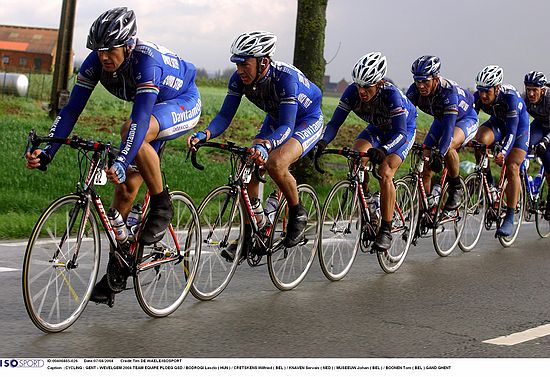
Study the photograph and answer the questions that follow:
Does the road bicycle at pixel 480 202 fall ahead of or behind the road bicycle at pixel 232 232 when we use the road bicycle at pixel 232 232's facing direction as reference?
behind

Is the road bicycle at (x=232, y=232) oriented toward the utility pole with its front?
no

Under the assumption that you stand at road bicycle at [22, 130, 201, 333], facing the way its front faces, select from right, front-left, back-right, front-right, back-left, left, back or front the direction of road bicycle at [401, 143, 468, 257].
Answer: back

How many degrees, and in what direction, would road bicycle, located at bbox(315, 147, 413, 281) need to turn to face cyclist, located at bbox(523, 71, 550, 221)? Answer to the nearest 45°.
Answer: approximately 180°

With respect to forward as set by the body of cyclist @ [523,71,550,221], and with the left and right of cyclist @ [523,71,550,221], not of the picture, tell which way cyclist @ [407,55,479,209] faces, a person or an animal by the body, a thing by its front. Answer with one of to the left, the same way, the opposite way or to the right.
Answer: the same way

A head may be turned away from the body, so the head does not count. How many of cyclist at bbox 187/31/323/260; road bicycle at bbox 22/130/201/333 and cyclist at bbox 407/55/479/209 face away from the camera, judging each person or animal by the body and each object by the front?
0

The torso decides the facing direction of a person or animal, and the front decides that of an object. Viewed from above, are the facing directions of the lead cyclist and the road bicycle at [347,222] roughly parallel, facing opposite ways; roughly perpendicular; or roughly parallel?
roughly parallel

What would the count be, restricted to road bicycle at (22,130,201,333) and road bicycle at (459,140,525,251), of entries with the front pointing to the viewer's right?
0

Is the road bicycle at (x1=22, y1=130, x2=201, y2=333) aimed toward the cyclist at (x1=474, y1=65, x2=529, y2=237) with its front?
no

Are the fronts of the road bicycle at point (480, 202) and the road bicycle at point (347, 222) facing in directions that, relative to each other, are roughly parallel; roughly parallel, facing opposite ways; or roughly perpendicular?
roughly parallel

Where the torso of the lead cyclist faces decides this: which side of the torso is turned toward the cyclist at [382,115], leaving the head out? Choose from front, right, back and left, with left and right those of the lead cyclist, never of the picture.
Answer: back

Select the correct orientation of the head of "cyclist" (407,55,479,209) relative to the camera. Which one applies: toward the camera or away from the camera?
toward the camera

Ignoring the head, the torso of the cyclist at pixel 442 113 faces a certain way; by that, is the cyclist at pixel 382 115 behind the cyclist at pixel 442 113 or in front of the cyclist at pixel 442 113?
in front

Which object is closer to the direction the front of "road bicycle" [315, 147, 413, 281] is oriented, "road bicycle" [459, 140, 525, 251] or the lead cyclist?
the lead cyclist

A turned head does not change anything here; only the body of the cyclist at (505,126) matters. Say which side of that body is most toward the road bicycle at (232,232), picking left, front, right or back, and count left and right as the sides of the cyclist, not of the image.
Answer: front

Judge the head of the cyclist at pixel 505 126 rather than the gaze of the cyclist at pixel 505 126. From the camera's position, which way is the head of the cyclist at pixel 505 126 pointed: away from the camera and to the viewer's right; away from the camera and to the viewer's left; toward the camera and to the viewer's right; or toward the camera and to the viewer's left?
toward the camera and to the viewer's left

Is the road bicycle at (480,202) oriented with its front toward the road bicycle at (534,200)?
no
